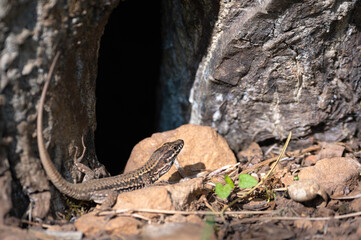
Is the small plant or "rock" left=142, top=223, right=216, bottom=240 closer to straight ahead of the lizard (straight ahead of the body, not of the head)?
the small plant

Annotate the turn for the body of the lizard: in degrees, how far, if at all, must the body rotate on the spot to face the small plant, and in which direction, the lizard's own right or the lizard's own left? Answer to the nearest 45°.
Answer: approximately 45° to the lizard's own right

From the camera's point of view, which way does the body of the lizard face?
to the viewer's right
